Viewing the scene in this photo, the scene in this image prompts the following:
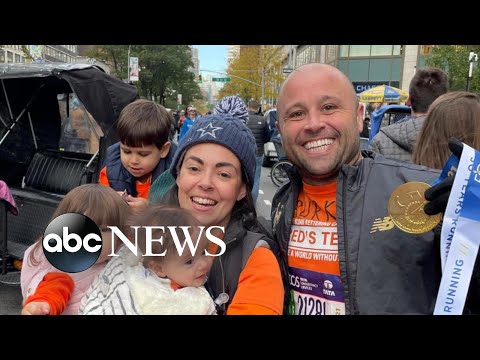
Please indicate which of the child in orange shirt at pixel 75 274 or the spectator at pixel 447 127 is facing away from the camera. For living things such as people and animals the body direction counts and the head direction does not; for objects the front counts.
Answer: the spectator

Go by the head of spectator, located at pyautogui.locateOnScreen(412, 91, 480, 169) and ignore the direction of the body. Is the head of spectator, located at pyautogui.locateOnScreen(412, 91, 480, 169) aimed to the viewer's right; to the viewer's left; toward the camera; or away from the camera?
away from the camera

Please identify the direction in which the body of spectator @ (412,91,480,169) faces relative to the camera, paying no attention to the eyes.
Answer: away from the camera

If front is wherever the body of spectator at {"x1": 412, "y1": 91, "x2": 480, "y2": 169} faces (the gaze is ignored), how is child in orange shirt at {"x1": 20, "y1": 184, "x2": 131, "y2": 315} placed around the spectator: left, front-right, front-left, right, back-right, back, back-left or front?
back-left

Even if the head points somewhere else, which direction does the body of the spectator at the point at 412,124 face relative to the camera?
away from the camera
